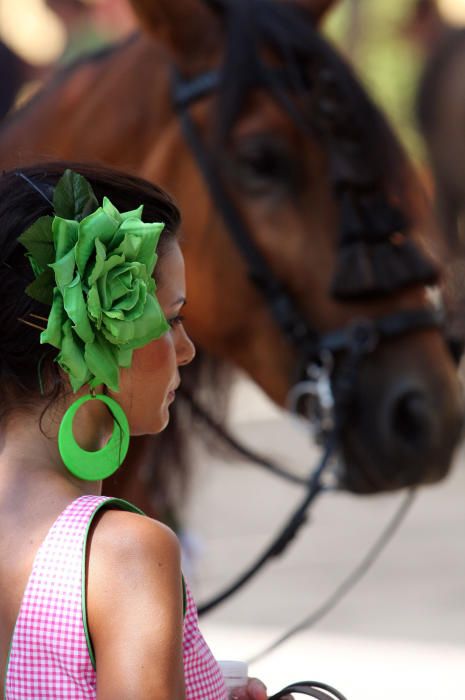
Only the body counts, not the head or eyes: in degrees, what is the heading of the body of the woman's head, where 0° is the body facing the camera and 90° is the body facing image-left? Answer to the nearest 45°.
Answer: approximately 270°

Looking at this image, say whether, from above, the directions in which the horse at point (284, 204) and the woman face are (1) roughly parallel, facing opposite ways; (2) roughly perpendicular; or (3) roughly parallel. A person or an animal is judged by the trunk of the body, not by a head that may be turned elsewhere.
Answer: roughly perpendicular

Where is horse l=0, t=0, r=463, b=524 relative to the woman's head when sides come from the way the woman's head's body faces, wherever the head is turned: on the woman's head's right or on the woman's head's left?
on the woman's head's left

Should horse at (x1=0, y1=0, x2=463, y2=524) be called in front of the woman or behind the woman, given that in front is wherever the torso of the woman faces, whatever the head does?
in front

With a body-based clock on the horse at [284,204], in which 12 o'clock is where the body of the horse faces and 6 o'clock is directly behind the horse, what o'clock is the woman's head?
The woman's head is roughly at 2 o'clock from the horse.

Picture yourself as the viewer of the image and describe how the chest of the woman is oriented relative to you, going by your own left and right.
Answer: facing away from the viewer and to the right of the viewer
